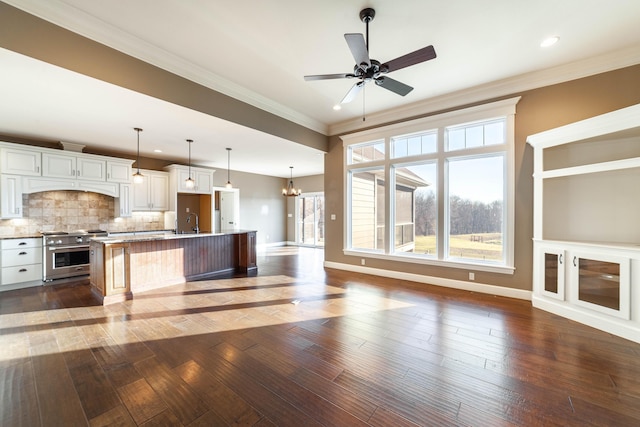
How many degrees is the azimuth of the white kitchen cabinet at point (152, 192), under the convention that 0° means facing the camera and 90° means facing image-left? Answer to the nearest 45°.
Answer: approximately 0°

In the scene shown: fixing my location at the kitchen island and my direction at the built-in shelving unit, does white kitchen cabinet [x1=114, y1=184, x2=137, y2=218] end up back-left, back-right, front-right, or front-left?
back-left

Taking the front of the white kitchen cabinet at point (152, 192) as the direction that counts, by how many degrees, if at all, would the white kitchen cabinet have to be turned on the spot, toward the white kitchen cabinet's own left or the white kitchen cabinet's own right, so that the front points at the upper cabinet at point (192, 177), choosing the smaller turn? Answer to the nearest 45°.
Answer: approximately 90° to the white kitchen cabinet's own left

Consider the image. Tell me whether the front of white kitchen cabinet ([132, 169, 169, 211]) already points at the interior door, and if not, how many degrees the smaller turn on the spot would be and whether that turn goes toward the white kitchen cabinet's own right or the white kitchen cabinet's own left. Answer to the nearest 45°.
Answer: approximately 135° to the white kitchen cabinet's own left

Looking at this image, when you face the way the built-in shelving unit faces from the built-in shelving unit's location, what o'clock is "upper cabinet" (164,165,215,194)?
The upper cabinet is roughly at 1 o'clock from the built-in shelving unit.

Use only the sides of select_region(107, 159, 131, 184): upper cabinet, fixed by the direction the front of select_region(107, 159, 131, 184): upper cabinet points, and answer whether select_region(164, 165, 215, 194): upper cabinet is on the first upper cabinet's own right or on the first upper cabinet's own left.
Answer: on the first upper cabinet's own left
